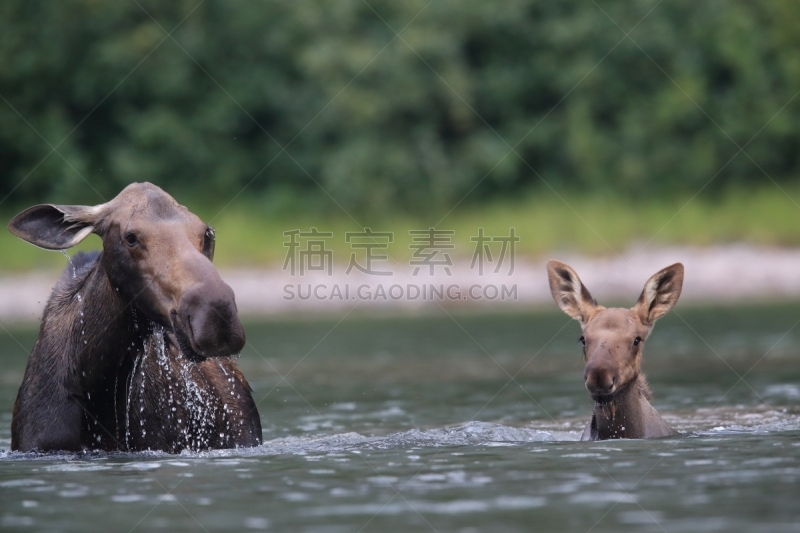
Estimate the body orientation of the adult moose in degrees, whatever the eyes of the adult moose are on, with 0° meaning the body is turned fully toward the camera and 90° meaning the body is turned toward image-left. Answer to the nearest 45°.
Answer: approximately 315°

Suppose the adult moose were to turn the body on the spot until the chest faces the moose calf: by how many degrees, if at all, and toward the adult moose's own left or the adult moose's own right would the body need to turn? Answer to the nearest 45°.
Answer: approximately 45° to the adult moose's own left
